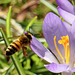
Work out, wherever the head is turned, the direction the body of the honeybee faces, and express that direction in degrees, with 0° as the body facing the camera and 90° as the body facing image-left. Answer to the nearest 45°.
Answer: approximately 270°
